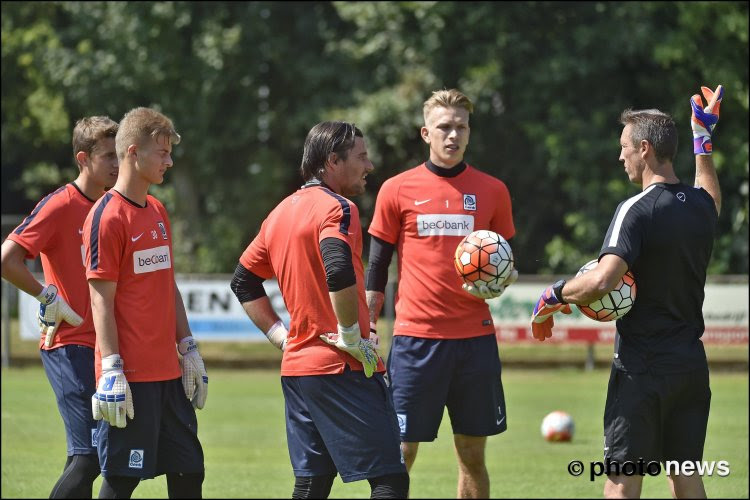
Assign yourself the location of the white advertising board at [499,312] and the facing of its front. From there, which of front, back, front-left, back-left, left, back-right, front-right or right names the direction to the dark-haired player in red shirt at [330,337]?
front

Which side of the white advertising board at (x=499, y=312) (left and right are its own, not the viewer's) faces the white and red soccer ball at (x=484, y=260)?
front

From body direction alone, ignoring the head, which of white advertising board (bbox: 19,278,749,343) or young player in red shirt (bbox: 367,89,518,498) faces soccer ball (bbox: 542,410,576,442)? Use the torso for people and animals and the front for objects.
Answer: the white advertising board

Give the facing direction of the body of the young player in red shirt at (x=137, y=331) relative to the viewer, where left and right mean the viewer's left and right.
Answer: facing the viewer and to the right of the viewer

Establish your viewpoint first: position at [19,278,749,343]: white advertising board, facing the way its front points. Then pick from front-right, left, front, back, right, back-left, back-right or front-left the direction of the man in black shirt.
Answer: front

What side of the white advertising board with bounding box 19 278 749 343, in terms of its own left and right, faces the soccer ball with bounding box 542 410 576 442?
front

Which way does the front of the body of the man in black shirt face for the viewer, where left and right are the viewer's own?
facing away from the viewer and to the left of the viewer

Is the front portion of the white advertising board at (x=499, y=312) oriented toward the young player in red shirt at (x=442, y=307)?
yes

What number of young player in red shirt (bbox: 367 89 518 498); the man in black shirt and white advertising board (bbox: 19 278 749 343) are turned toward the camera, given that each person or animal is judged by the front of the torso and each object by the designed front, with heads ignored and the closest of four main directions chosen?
2

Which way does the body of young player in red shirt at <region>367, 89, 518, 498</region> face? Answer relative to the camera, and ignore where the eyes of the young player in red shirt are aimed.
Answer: toward the camera

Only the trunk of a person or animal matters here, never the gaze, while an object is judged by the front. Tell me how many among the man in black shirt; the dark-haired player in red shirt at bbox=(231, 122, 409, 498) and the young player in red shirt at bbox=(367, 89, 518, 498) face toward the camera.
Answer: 1

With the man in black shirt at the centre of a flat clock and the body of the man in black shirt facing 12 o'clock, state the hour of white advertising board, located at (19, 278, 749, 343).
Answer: The white advertising board is roughly at 1 o'clock from the man in black shirt.

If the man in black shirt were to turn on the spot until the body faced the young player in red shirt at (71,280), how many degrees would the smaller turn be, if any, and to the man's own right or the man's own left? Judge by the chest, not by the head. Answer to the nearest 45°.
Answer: approximately 45° to the man's own left

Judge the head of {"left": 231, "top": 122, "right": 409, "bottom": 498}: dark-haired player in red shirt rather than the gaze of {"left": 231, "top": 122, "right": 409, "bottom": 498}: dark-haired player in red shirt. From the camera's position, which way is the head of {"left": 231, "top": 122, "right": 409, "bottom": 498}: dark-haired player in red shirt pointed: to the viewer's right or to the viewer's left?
to the viewer's right

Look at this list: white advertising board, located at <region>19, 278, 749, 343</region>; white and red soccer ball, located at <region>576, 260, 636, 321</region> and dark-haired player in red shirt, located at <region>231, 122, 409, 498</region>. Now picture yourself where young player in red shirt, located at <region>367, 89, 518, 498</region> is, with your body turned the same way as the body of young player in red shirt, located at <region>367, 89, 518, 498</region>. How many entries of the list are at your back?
1

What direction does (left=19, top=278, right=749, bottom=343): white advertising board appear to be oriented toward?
toward the camera

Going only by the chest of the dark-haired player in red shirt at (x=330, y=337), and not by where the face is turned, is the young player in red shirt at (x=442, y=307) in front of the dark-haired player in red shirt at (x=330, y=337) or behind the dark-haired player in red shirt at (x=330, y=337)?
in front

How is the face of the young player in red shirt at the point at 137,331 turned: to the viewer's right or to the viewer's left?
to the viewer's right

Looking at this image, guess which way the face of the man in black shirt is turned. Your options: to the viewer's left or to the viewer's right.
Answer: to the viewer's left

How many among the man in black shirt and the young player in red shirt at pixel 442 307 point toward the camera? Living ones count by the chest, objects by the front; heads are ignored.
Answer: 1
